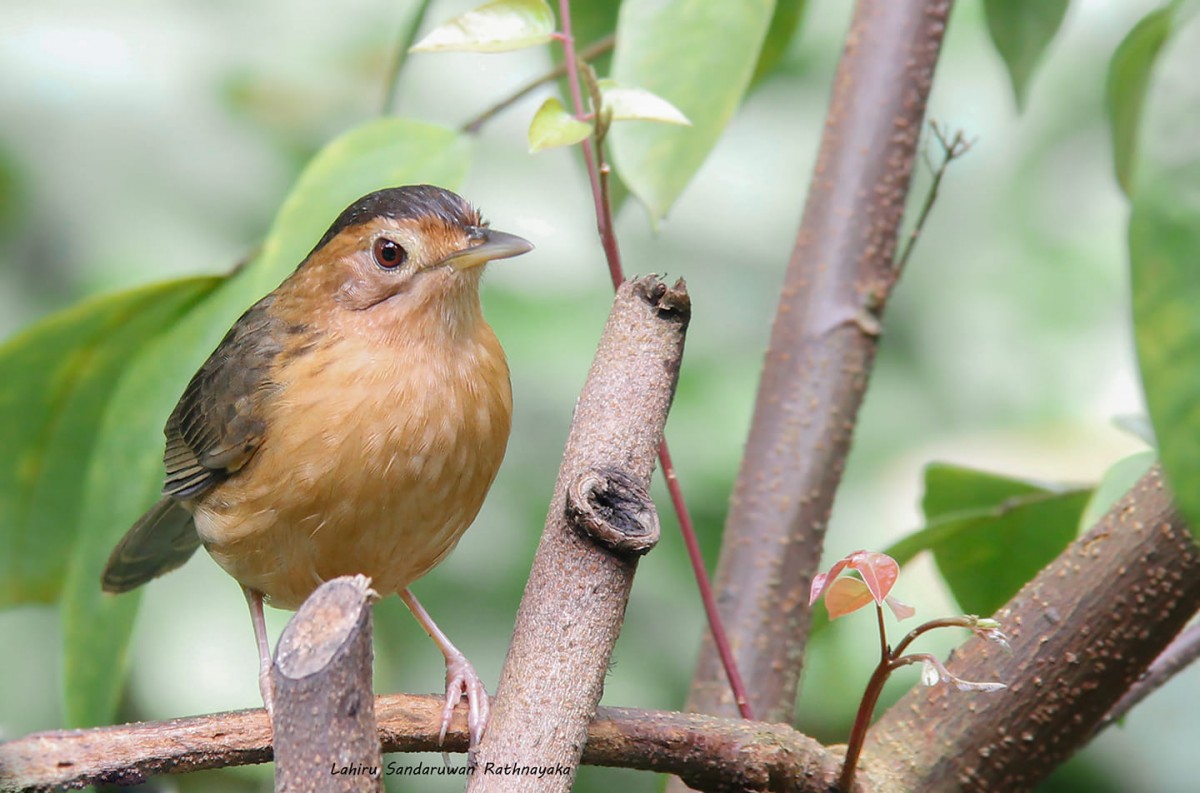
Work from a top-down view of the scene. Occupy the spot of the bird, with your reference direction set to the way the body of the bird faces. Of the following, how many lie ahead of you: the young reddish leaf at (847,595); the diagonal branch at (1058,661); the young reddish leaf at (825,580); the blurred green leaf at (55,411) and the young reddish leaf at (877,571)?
4

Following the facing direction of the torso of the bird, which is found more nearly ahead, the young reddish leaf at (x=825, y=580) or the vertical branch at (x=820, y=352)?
the young reddish leaf

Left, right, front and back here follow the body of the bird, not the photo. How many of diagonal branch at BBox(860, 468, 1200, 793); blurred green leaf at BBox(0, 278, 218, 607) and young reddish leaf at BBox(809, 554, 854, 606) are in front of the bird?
2

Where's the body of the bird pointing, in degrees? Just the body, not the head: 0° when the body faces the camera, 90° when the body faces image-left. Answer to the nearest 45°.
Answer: approximately 315°

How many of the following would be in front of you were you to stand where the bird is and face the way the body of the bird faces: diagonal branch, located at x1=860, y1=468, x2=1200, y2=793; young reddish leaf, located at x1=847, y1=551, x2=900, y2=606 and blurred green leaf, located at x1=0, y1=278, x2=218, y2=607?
2

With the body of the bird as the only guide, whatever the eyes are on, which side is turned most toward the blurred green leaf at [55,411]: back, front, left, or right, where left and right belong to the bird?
back

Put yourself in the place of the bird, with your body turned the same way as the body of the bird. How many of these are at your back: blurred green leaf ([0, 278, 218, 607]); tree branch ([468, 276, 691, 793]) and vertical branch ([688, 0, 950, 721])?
1

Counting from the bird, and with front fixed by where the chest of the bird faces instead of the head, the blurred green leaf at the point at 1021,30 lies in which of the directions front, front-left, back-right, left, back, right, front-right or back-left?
front-left
